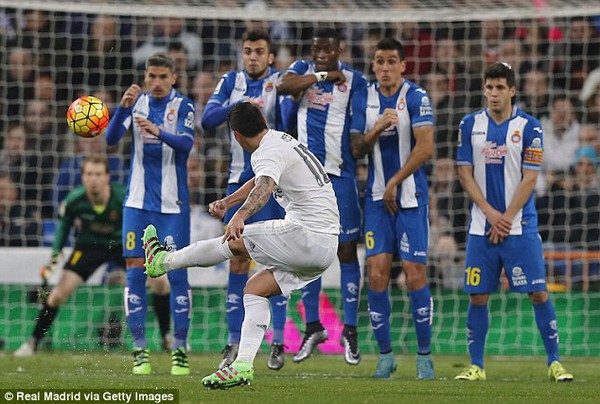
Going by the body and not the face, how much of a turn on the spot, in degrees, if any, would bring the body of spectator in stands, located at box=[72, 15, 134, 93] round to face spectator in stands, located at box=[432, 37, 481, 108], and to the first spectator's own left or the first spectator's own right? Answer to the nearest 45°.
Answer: approximately 90° to the first spectator's own left

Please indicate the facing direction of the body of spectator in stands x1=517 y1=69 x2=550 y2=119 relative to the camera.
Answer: toward the camera

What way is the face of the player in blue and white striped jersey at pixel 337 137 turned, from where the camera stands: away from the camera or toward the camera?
toward the camera

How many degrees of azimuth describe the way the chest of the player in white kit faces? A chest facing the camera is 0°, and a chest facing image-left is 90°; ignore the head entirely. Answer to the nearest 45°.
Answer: approximately 135°

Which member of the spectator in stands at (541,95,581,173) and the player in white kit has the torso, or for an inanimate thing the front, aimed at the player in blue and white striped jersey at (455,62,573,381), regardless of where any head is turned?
the spectator in stands

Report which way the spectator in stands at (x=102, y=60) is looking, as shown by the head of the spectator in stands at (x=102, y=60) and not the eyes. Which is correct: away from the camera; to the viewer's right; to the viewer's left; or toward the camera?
toward the camera

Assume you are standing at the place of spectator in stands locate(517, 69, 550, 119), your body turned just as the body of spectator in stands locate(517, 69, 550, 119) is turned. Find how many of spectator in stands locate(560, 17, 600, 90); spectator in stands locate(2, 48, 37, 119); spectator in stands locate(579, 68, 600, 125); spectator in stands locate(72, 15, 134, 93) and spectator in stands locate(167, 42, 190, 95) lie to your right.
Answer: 3

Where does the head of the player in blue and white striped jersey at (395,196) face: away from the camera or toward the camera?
toward the camera

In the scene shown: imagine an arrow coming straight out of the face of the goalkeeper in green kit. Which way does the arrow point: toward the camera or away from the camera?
toward the camera

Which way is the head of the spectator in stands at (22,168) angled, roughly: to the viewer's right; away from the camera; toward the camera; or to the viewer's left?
toward the camera

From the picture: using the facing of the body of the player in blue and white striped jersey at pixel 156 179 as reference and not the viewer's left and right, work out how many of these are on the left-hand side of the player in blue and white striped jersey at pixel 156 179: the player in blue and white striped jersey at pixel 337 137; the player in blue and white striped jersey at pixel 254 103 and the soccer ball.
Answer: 2

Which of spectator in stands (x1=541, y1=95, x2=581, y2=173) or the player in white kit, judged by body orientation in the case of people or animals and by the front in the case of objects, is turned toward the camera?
the spectator in stands

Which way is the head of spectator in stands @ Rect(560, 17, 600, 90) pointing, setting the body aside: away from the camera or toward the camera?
toward the camera

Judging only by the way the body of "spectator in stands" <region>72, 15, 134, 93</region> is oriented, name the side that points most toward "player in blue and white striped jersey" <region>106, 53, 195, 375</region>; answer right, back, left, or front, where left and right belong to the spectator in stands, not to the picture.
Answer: front

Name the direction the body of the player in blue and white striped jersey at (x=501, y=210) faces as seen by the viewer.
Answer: toward the camera

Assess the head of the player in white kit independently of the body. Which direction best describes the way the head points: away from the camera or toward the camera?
away from the camera

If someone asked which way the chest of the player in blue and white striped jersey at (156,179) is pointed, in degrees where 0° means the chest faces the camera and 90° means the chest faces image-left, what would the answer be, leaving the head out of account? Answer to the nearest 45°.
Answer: approximately 0°
